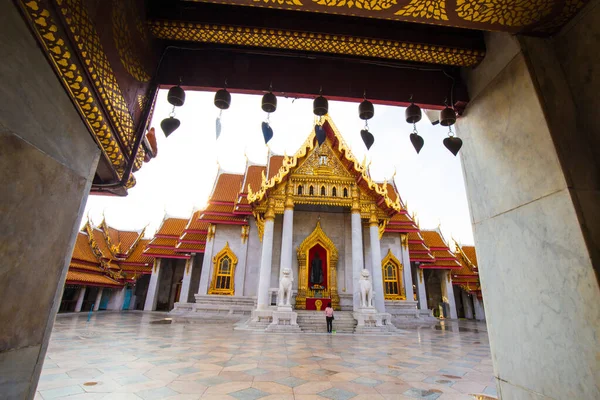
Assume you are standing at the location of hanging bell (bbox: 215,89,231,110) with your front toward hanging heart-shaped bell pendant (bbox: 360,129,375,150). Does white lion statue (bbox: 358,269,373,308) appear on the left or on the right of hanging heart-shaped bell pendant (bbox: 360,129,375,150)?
left

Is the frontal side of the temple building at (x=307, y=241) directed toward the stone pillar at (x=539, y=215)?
yes

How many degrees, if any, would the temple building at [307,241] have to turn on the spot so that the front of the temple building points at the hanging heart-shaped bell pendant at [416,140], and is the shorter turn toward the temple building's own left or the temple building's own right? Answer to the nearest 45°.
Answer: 0° — it already faces it

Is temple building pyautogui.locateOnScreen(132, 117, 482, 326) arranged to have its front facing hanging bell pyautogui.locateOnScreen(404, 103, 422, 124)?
yes

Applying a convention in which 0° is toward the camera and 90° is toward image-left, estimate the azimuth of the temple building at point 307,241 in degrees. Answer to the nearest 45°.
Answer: approximately 0°

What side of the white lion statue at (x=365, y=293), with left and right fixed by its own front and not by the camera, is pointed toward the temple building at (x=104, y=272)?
right

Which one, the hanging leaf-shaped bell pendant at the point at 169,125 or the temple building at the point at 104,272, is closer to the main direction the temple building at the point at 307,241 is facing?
the hanging leaf-shaped bell pendant

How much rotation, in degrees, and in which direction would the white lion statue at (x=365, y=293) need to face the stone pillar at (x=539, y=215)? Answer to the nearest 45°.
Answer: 0° — it already faces it

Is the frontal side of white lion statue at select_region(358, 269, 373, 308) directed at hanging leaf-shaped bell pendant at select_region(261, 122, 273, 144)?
yes

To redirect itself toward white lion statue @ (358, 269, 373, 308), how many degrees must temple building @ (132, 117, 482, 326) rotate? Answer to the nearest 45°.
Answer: approximately 45° to its left

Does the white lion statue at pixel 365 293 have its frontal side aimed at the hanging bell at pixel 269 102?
yes

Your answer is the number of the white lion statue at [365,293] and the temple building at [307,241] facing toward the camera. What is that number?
2
